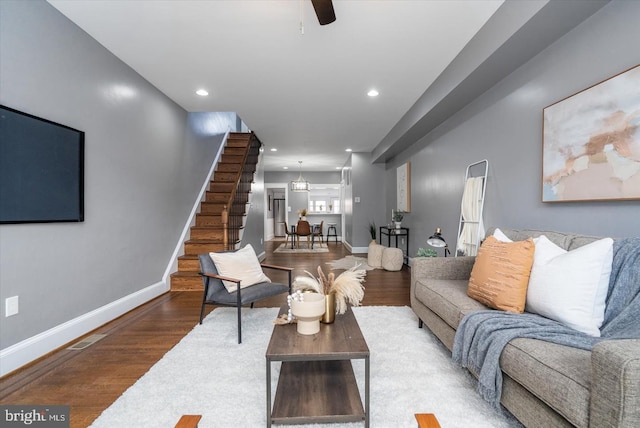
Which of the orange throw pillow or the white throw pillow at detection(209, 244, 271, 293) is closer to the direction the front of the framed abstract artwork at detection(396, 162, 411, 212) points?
the white throw pillow

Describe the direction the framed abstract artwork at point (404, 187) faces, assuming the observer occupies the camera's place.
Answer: facing to the left of the viewer

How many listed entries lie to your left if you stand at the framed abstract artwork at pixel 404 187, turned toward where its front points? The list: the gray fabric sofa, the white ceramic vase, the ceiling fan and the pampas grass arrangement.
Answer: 4

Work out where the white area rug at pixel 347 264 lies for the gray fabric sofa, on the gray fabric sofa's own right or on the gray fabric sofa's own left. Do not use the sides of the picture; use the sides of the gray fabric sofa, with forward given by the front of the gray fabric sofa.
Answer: on the gray fabric sofa's own right

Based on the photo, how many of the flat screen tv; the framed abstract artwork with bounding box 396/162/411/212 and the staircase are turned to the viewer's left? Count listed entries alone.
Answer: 1

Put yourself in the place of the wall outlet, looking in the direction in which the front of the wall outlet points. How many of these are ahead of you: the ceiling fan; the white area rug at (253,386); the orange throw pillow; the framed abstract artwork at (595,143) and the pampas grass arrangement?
5

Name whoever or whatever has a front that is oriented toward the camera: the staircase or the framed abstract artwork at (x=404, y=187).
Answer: the staircase

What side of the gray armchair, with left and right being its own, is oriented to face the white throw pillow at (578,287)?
front

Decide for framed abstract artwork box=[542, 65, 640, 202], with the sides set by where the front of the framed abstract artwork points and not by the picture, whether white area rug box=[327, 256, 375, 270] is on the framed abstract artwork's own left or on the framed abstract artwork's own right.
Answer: on the framed abstract artwork's own right

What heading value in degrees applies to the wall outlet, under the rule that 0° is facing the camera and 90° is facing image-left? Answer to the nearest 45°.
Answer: approximately 315°

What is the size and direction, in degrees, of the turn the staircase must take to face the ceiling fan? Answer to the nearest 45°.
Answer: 0° — it already faces it

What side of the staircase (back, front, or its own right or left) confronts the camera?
front

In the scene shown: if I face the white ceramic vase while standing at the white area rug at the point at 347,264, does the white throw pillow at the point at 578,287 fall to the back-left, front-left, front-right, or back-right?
front-left

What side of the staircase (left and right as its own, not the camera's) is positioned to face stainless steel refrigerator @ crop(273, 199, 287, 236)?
back

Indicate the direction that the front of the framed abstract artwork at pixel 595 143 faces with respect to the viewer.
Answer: facing the viewer and to the left of the viewer

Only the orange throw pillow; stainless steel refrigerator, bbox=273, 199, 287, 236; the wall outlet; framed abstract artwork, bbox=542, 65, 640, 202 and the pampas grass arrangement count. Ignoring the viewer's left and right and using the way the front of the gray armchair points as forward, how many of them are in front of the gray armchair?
3

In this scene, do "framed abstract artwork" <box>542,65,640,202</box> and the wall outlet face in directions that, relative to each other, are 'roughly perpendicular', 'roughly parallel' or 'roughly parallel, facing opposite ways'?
roughly parallel, facing opposite ways

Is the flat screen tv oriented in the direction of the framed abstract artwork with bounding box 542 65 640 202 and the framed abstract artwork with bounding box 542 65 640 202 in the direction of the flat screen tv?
yes

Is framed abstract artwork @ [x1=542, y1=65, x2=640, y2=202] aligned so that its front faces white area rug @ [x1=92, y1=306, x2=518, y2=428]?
yes

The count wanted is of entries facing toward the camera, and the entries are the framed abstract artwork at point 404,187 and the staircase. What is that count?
1
